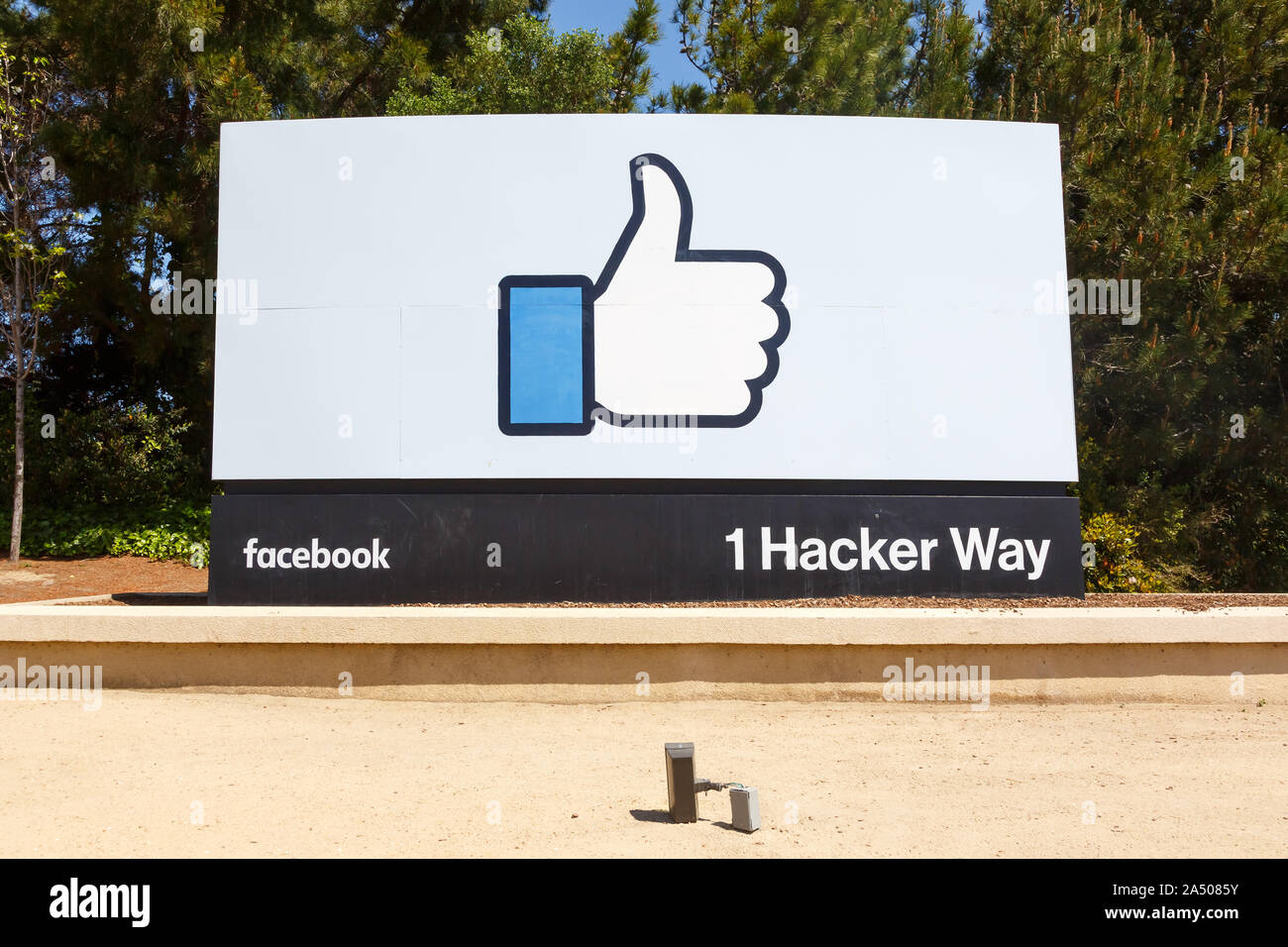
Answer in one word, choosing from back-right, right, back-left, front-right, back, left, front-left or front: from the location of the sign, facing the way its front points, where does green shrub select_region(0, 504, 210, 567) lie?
back-right

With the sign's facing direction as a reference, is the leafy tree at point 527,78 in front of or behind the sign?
behind

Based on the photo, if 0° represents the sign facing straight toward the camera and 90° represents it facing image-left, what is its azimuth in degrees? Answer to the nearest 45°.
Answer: approximately 0°

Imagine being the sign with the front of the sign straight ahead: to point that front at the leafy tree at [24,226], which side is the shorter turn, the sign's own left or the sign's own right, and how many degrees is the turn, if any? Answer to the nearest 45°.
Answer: approximately 135° to the sign's own right
